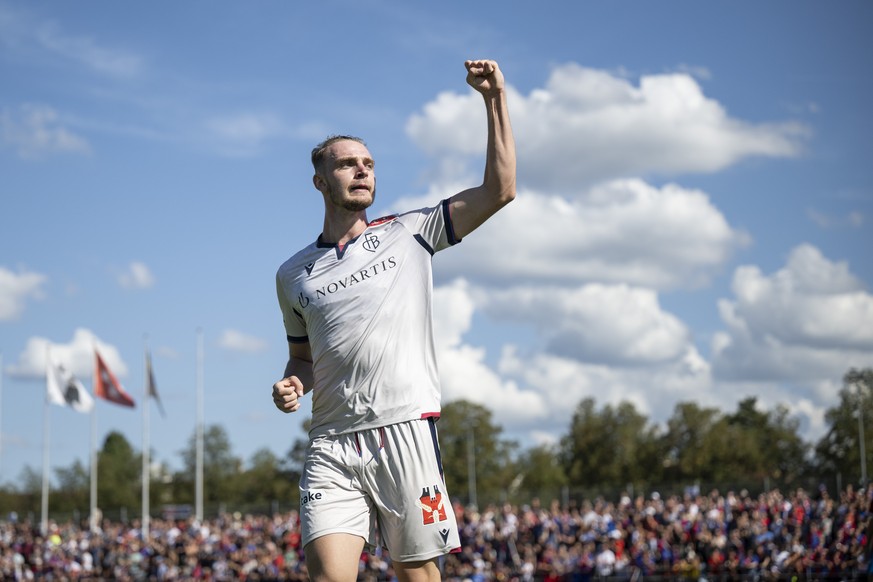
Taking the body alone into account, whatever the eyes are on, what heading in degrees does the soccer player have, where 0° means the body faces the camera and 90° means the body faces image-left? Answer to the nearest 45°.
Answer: approximately 0°
